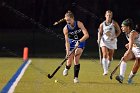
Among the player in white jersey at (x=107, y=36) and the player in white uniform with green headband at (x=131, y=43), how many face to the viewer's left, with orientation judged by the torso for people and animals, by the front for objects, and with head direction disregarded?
1

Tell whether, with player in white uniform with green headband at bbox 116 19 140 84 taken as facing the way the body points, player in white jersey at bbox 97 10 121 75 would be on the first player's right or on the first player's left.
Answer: on the first player's right

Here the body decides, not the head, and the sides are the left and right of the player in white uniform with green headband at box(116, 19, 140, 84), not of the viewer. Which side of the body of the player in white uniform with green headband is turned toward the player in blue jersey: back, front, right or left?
front

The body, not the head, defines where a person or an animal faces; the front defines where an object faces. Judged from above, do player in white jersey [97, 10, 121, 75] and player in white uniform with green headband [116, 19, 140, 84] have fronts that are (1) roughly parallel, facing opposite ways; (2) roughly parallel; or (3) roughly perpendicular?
roughly perpendicular

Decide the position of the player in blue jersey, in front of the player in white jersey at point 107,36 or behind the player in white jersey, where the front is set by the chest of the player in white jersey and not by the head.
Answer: in front

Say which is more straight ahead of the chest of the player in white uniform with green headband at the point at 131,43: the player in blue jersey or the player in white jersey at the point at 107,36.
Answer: the player in blue jersey

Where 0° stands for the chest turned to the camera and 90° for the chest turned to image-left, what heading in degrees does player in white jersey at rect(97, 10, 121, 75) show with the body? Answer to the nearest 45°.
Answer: approximately 0°

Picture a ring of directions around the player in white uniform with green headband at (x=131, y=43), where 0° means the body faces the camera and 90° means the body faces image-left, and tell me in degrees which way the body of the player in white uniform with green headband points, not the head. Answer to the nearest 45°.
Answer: approximately 90°
